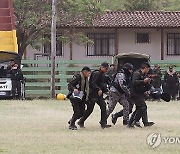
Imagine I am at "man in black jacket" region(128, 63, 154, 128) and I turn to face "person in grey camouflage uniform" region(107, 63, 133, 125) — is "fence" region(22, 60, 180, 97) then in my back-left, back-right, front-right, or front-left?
front-right

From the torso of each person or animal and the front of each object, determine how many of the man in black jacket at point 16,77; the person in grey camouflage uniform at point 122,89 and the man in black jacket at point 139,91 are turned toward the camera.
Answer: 1

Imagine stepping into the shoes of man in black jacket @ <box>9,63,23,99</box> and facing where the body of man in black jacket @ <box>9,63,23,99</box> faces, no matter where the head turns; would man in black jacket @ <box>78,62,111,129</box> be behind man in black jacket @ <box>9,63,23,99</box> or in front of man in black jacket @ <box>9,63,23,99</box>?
in front

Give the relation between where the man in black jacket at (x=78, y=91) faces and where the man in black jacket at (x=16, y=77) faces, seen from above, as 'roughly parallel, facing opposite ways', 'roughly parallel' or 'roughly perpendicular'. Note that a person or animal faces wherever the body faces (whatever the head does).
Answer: roughly perpendicular

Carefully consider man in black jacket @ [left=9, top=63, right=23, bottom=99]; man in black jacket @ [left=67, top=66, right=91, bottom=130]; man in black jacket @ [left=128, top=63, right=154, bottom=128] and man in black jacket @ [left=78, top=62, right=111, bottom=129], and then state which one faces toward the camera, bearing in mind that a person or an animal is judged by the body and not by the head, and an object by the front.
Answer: man in black jacket @ [left=9, top=63, right=23, bottom=99]

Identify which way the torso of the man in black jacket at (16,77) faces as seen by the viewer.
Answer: toward the camera
